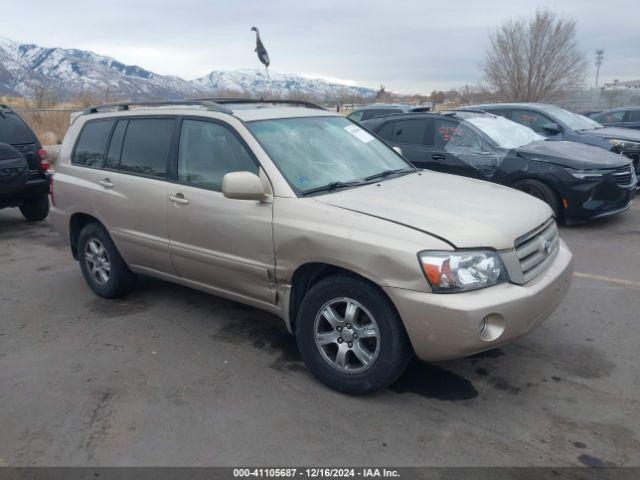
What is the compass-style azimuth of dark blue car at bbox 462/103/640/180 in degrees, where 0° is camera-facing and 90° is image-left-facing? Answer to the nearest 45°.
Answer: approximately 315°

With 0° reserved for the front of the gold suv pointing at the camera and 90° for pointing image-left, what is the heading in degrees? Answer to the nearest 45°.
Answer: approximately 315°

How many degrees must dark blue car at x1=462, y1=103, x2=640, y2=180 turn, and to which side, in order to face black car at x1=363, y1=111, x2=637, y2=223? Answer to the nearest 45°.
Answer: approximately 45° to its right

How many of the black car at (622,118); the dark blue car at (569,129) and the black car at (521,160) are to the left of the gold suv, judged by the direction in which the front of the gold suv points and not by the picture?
3

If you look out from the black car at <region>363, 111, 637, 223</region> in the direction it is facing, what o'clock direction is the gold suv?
The gold suv is roughly at 2 o'clock from the black car.

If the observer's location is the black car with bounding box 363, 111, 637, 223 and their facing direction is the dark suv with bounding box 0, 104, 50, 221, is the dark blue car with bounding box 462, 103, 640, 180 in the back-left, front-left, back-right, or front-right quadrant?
back-right

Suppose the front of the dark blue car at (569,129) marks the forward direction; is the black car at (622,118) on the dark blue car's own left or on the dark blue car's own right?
on the dark blue car's own left

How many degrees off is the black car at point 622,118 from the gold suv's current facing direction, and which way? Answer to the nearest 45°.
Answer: approximately 90° to its left

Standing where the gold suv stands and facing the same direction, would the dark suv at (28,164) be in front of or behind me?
behind

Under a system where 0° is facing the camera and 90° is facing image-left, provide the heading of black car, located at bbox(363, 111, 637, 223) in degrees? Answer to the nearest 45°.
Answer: approximately 315°
